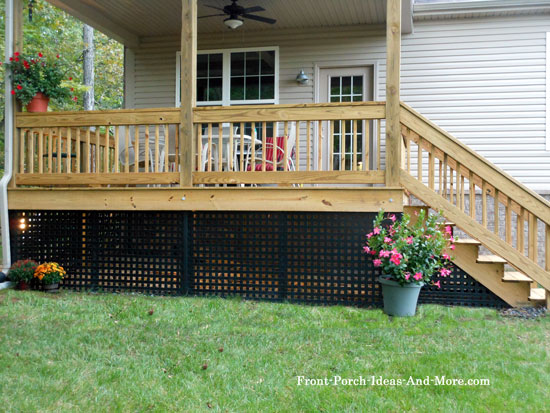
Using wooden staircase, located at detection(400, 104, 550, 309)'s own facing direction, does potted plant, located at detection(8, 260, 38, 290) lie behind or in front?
behind

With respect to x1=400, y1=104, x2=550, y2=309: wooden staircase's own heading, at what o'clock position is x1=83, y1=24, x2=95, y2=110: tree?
The tree is roughly at 7 o'clock from the wooden staircase.

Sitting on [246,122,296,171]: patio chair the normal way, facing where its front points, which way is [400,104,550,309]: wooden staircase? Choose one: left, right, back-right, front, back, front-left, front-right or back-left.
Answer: left

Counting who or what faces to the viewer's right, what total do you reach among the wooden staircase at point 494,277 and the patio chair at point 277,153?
1

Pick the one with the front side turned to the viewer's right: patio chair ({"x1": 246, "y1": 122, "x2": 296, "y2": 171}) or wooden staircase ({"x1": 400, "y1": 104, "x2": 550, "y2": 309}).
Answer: the wooden staircase

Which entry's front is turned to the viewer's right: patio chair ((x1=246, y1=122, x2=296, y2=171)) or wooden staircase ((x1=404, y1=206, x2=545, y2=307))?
the wooden staircase

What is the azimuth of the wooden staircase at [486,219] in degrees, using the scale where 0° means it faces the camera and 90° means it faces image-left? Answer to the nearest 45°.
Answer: approximately 270°

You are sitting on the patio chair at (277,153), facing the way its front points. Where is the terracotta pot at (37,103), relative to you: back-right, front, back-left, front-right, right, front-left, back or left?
front-right

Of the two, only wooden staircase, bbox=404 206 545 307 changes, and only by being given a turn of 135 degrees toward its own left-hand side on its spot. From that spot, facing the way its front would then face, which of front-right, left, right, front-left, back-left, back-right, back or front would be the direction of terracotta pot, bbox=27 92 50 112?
front-left

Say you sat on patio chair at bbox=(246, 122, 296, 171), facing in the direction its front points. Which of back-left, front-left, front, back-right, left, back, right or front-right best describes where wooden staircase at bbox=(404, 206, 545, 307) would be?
left

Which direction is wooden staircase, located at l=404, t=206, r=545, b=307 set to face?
to the viewer's right

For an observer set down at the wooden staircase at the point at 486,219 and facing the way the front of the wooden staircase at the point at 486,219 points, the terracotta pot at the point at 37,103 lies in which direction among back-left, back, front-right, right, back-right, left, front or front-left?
back
